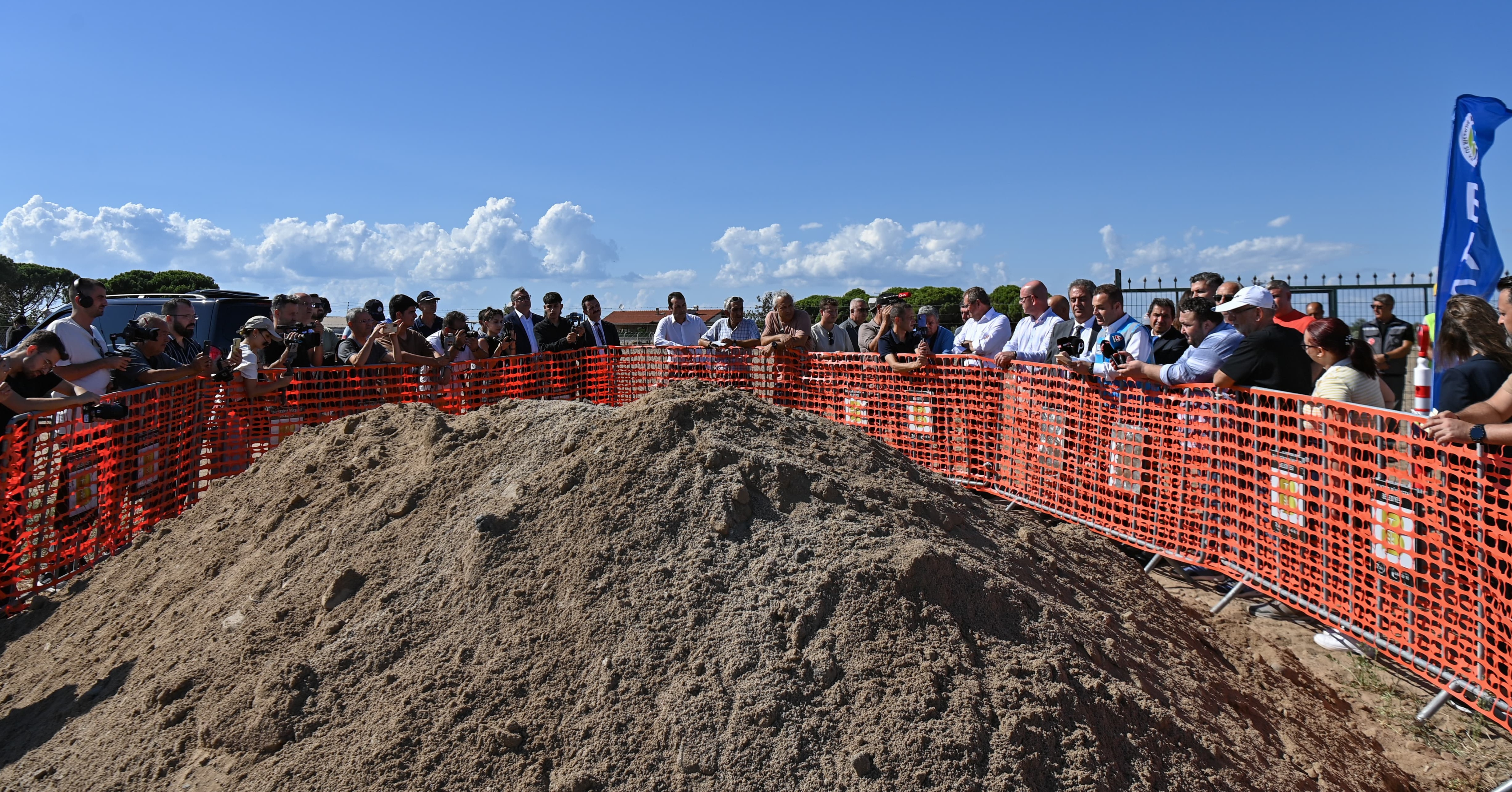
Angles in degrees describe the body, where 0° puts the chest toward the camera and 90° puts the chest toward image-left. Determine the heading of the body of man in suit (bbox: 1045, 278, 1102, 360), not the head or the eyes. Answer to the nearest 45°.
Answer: approximately 45°

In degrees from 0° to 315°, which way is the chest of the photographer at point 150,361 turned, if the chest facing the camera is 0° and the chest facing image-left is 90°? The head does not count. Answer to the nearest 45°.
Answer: approximately 270°

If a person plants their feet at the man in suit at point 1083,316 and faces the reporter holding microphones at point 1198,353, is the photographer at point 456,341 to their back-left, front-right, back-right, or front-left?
back-right

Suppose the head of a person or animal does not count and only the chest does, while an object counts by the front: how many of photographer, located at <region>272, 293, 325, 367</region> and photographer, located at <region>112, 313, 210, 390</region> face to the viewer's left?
0

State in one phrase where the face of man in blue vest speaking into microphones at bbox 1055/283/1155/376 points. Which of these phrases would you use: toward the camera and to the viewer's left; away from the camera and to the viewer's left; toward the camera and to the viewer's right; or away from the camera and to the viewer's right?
toward the camera and to the viewer's left

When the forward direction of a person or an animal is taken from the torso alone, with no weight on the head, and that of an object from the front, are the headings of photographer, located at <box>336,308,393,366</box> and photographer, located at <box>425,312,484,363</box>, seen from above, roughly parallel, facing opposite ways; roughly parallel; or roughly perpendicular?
roughly parallel

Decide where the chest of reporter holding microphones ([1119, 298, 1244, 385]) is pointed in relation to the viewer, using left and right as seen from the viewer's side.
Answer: facing to the left of the viewer

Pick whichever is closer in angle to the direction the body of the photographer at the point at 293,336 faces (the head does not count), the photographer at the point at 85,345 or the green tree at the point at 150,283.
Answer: the photographer

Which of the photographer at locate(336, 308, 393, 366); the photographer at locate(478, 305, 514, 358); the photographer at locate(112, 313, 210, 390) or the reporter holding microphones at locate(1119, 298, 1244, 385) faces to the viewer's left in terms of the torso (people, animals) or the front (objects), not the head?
the reporter holding microphones at locate(1119, 298, 1244, 385)

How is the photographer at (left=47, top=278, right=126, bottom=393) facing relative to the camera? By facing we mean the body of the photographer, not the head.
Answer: to the viewer's right

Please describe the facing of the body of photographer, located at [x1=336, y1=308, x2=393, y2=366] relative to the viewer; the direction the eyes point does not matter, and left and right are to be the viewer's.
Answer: facing the viewer and to the right of the viewer

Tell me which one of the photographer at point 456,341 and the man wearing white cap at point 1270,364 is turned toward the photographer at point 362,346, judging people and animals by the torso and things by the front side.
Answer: the man wearing white cap

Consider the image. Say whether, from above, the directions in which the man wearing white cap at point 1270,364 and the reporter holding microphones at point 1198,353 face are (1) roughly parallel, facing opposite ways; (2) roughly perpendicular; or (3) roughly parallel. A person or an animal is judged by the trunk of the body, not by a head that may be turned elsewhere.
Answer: roughly parallel

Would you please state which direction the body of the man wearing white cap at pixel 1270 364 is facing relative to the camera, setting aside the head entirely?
to the viewer's left
